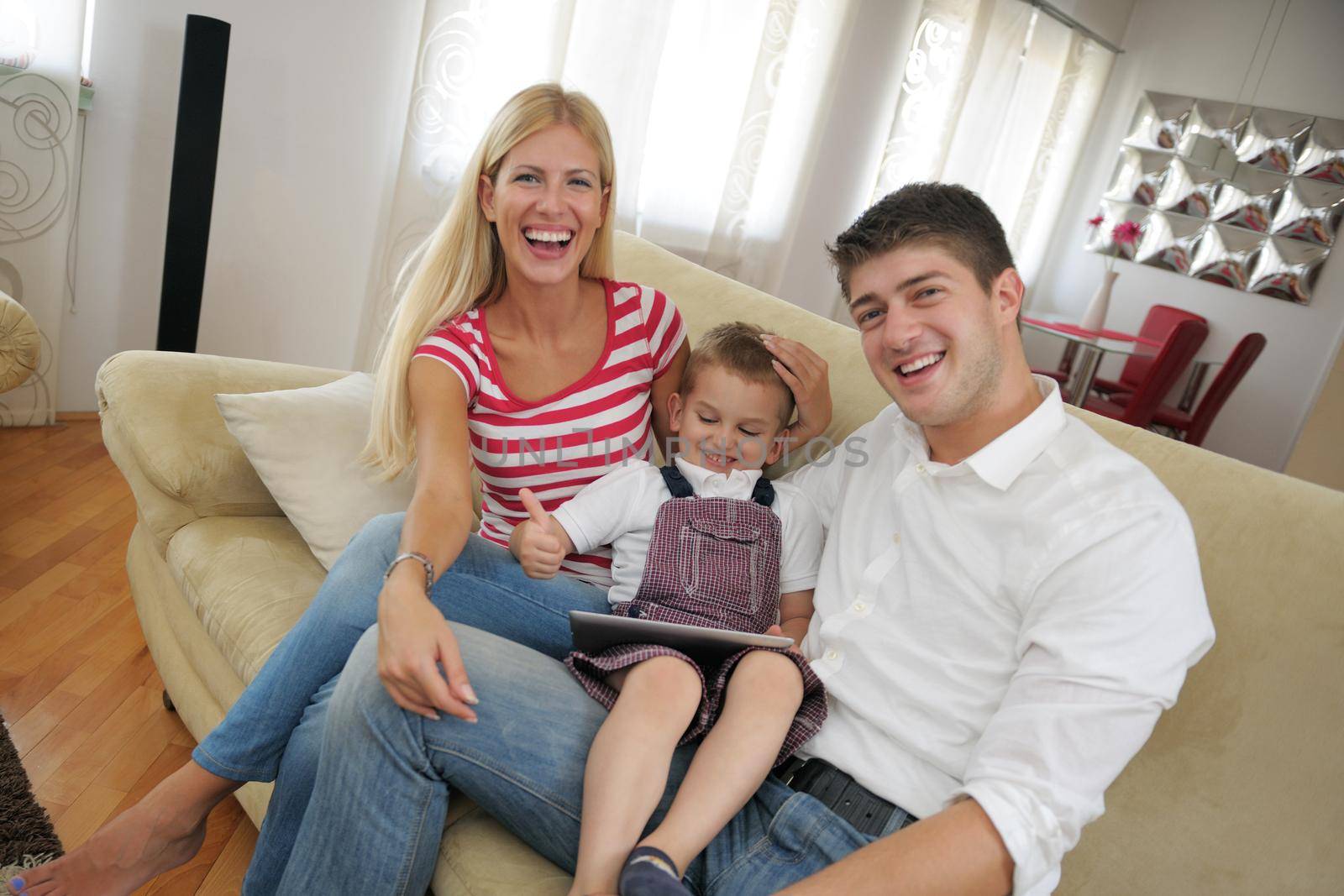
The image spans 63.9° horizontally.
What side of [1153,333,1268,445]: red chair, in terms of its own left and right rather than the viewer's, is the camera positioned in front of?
left

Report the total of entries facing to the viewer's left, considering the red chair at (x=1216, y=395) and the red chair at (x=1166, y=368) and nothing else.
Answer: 2

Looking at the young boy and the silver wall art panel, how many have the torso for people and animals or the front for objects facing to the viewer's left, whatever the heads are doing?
0

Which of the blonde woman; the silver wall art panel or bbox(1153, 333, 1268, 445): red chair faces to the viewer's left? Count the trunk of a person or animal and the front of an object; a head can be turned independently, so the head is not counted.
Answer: the red chair

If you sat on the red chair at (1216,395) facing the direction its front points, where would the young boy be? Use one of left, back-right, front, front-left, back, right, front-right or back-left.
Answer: left

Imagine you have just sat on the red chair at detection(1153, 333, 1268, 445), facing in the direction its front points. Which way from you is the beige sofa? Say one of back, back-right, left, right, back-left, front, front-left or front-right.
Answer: left

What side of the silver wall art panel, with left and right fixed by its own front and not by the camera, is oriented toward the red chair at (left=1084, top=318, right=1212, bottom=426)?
front

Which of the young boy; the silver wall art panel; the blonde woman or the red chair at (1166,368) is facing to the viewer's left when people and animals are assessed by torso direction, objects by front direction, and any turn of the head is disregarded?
the red chair

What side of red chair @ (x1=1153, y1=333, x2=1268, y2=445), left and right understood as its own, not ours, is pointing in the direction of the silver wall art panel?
right

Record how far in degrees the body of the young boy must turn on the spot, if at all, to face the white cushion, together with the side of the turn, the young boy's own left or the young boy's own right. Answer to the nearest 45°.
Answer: approximately 135° to the young boy's own right

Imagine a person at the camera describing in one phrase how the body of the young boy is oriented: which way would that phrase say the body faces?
toward the camera

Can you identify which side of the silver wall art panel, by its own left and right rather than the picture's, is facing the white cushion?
front

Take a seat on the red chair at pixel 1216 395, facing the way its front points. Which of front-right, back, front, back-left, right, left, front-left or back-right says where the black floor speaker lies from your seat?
front-left
